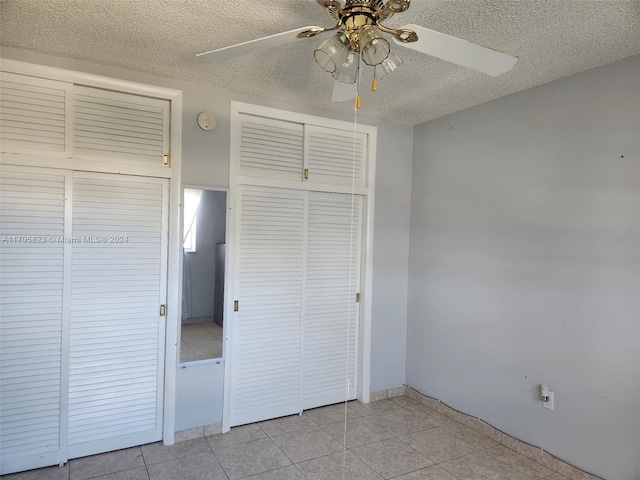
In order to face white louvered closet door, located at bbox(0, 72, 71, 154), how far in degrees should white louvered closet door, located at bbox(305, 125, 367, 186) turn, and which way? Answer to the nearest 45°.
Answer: approximately 90° to its right

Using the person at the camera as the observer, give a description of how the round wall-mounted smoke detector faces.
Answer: facing the viewer

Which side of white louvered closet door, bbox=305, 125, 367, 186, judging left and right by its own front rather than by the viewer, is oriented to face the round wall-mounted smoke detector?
right

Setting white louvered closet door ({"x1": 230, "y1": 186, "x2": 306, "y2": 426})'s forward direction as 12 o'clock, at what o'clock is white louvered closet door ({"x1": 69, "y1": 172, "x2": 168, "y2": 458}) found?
white louvered closet door ({"x1": 69, "y1": 172, "x2": 168, "y2": 458}) is roughly at 4 o'clock from white louvered closet door ({"x1": 230, "y1": 186, "x2": 306, "y2": 426}).

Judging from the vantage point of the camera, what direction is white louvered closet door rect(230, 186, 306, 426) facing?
facing the viewer and to the right of the viewer

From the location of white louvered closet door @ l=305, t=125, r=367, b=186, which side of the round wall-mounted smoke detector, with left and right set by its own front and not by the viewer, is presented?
left

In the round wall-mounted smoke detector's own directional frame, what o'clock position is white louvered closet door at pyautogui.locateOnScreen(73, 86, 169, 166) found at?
The white louvered closet door is roughly at 3 o'clock from the round wall-mounted smoke detector.
